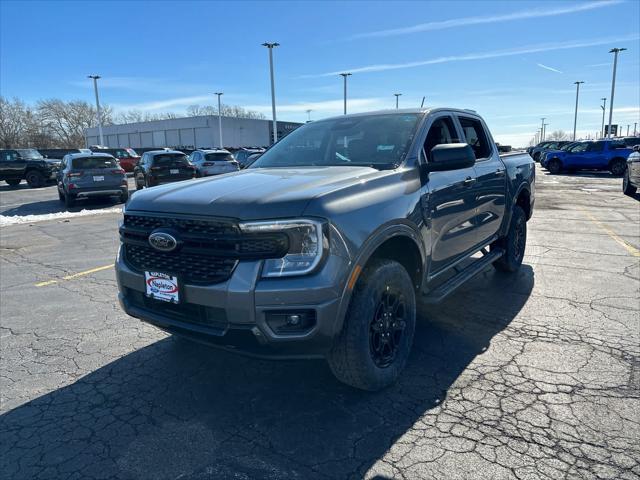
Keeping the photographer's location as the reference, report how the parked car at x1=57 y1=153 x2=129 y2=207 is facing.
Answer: facing away from the viewer

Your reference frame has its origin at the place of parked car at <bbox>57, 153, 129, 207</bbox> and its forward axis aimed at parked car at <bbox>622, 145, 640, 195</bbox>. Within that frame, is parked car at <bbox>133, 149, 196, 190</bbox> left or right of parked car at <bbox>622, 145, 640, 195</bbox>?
left

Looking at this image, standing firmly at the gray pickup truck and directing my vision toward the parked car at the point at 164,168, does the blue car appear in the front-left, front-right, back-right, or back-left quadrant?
front-right

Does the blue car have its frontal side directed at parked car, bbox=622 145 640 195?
no

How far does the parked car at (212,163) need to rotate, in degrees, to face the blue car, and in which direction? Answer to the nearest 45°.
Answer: approximately 135° to its right

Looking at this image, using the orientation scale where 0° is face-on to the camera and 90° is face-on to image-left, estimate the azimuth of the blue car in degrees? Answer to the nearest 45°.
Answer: approximately 90°

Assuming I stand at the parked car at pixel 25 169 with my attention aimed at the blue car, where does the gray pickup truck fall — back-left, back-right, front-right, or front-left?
front-right

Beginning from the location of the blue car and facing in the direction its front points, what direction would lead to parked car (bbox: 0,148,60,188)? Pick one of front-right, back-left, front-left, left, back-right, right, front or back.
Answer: front-left

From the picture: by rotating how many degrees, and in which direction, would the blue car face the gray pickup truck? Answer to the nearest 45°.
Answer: approximately 90° to its left

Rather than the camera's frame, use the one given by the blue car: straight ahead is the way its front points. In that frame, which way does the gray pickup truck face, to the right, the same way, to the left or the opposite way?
to the left

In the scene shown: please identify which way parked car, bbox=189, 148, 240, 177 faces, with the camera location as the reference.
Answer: facing away from the viewer and to the left of the viewer

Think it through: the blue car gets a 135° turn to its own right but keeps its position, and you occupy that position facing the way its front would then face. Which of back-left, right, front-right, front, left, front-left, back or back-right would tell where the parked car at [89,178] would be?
back

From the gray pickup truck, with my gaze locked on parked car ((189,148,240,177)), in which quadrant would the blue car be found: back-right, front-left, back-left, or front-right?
front-right

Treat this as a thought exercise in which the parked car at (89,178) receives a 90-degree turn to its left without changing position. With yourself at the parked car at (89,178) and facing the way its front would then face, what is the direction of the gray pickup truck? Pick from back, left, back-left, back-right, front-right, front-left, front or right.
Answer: left
